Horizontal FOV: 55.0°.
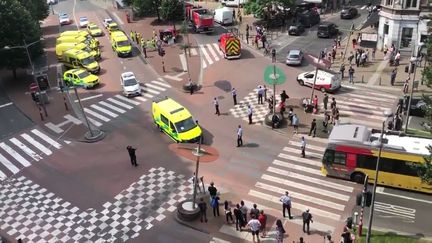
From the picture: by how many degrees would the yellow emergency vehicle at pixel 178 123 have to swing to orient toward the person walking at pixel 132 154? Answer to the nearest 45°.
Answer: approximately 90° to its right

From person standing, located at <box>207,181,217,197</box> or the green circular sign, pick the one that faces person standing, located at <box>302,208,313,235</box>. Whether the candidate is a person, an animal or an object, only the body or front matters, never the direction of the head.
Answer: the green circular sign

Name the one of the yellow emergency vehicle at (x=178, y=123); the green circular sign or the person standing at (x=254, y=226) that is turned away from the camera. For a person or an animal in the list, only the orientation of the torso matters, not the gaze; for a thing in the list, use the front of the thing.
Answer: the person standing

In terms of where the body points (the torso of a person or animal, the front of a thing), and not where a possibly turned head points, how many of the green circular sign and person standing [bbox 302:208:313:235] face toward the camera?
1

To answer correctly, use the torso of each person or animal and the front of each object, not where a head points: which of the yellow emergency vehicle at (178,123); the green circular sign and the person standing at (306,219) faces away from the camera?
the person standing

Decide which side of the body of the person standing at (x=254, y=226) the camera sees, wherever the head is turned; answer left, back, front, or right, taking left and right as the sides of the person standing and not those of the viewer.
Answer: back

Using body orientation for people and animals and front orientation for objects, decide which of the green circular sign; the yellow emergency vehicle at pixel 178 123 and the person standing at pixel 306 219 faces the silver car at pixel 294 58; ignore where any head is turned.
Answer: the person standing

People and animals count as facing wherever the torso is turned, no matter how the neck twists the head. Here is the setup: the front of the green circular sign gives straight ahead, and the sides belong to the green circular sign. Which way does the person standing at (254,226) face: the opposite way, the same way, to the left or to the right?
the opposite way

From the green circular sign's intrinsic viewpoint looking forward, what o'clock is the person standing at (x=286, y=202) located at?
The person standing is roughly at 12 o'clock from the green circular sign.

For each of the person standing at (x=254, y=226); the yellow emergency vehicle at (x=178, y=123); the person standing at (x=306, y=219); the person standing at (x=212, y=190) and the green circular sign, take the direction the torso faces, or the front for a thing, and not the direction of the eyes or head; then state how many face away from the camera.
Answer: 3

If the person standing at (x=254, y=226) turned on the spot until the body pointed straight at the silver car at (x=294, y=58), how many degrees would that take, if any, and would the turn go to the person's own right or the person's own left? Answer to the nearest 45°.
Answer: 0° — they already face it

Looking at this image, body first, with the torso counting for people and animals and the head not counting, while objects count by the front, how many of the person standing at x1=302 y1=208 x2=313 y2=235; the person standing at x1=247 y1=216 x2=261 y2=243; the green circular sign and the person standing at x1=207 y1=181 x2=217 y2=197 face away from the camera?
3

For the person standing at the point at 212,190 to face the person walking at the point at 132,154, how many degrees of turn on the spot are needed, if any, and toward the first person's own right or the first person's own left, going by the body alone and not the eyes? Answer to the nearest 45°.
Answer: approximately 45° to the first person's own left

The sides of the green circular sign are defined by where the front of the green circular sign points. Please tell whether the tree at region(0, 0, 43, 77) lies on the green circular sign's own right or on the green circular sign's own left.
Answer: on the green circular sign's own right

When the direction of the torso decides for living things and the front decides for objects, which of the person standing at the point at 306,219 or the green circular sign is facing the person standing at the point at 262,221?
the green circular sign
